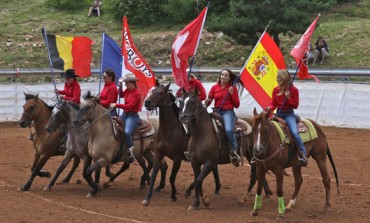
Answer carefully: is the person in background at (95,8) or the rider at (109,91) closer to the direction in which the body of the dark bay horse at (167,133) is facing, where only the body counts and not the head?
the rider

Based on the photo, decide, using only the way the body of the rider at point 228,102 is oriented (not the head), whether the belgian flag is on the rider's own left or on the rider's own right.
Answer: on the rider's own right

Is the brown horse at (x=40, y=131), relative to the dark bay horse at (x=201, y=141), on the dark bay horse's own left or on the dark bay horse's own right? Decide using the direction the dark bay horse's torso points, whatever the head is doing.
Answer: on the dark bay horse's own right

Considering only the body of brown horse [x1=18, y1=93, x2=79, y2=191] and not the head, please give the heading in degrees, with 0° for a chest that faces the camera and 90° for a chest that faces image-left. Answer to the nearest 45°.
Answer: approximately 45°

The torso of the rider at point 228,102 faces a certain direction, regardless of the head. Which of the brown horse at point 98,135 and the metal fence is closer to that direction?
the brown horse

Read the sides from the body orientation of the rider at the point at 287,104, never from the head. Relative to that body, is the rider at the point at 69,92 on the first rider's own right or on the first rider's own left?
on the first rider's own right

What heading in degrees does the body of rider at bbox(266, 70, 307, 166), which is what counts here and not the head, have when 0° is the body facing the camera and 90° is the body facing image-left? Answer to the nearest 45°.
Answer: approximately 45°
